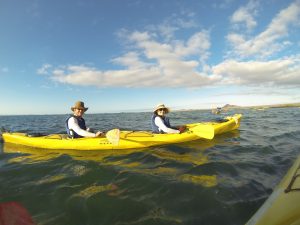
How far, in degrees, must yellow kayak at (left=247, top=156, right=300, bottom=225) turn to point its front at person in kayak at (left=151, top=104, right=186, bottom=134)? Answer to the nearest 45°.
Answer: approximately 90° to its left

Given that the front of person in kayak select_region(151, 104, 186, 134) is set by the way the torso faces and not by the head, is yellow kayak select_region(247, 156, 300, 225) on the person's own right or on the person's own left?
on the person's own right

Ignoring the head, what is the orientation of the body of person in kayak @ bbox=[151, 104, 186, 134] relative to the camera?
to the viewer's right

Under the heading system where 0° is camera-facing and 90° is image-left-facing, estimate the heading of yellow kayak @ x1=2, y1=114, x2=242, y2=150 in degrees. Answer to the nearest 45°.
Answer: approximately 270°

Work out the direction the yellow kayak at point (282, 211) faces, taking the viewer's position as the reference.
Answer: facing away from the viewer and to the right of the viewer
